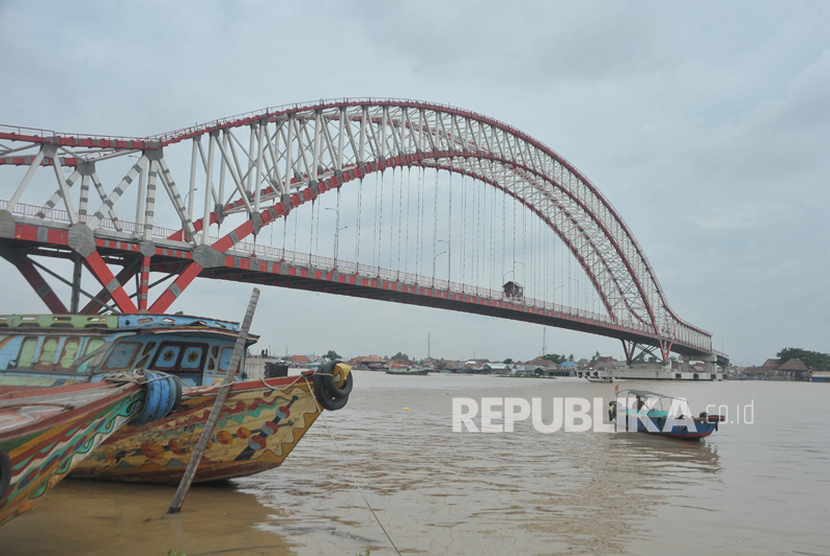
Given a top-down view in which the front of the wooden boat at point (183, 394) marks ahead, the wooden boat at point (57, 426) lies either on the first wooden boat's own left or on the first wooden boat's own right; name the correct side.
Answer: on the first wooden boat's own right

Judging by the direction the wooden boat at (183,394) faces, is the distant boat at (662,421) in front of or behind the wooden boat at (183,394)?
in front

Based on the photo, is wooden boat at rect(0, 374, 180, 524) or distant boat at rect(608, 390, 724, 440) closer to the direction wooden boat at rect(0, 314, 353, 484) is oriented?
the distant boat

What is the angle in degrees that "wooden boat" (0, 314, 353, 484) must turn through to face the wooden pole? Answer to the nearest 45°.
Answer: approximately 90° to its right

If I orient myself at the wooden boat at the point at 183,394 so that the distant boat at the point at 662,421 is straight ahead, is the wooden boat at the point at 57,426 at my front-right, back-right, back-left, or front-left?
back-right

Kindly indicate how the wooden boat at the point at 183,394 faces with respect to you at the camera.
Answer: facing to the right of the viewer
